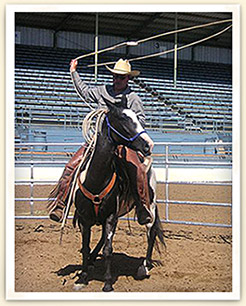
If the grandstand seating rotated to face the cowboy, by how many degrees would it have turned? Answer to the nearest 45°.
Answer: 0° — it already faces them

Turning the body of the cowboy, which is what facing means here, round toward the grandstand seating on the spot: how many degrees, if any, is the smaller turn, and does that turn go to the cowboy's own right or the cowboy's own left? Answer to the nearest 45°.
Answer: approximately 180°

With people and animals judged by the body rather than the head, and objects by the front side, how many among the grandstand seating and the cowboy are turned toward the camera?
2

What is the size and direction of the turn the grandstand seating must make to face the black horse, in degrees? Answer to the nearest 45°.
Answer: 0° — it already faces it

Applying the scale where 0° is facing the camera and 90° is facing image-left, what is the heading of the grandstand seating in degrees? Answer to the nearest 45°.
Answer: approximately 0°

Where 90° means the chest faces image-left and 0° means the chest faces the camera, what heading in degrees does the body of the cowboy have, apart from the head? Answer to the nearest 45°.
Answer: approximately 0°
